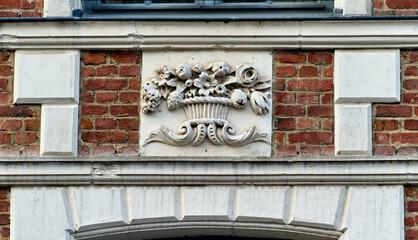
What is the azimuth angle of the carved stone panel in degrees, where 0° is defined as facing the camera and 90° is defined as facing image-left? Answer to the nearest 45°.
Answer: approximately 0°
